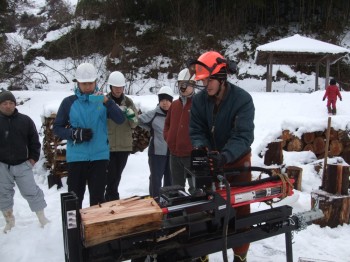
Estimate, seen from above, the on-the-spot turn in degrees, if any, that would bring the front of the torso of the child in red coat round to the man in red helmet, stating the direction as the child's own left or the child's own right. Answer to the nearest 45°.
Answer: approximately 180°

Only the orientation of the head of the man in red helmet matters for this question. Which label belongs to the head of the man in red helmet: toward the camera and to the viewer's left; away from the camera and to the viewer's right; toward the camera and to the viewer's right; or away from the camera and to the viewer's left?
toward the camera and to the viewer's left

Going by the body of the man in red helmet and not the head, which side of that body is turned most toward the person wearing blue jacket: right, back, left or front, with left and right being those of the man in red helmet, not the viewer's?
right

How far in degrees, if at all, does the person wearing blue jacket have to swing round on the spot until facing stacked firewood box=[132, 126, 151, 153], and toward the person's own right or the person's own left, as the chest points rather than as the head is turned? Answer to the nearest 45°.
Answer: approximately 180°

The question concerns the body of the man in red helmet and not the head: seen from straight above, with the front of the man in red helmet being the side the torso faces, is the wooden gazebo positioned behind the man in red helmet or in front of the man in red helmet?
behind

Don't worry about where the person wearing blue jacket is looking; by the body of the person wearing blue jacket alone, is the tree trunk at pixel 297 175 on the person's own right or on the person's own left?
on the person's own left

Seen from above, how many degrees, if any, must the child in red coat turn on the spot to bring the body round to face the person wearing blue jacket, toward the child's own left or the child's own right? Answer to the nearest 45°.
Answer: approximately 180°

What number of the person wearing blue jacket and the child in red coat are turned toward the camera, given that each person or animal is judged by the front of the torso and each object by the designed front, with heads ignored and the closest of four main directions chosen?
1

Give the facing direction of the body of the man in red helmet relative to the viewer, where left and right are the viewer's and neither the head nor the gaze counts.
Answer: facing the viewer and to the left of the viewer

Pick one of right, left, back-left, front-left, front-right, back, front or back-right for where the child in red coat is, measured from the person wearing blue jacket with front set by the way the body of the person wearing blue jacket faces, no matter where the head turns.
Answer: back-left
